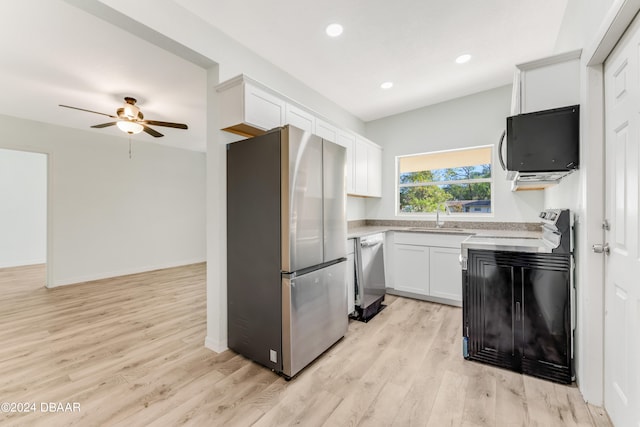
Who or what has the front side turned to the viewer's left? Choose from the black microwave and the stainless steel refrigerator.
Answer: the black microwave

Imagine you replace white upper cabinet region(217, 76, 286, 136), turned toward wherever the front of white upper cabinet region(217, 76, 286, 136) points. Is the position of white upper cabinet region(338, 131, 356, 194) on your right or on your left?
on your left

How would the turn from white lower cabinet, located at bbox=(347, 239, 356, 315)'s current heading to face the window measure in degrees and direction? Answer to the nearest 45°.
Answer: approximately 90° to its left

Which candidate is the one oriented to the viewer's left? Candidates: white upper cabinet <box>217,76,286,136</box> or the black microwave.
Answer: the black microwave

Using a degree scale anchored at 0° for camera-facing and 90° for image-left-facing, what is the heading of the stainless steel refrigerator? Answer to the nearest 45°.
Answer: approximately 315°

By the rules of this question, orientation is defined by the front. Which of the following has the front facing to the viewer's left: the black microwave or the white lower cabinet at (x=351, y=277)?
the black microwave

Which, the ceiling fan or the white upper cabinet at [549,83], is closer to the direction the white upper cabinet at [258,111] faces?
the white upper cabinet
